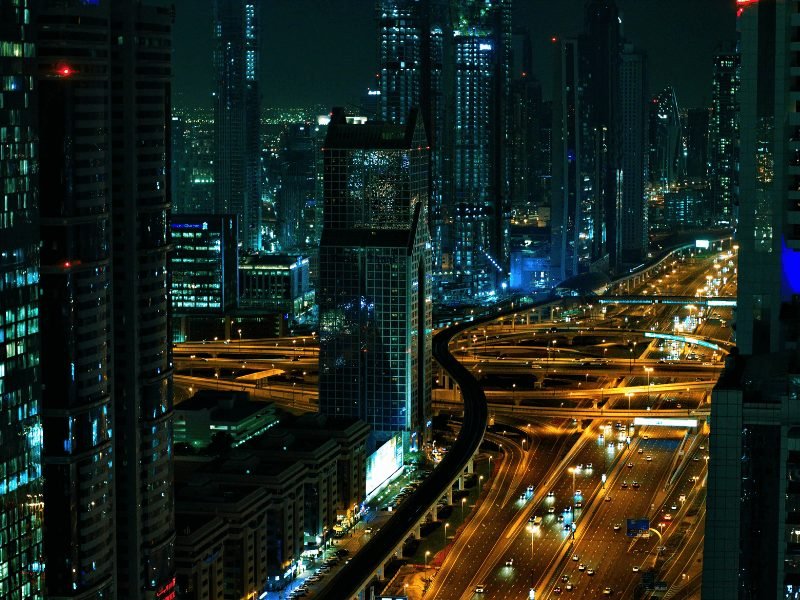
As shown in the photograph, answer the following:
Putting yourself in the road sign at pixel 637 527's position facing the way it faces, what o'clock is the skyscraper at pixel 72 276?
The skyscraper is roughly at 1 o'clock from the road sign.

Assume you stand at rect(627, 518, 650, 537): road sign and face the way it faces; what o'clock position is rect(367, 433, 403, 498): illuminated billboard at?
The illuminated billboard is roughly at 4 o'clock from the road sign.

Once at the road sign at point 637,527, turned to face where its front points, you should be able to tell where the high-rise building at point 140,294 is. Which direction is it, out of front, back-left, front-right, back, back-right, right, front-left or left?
front-right

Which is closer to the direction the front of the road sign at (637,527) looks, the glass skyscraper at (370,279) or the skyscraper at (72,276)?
the skyscraper

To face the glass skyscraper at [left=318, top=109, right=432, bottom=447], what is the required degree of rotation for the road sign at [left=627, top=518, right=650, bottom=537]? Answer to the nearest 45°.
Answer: approximately 135° to its right

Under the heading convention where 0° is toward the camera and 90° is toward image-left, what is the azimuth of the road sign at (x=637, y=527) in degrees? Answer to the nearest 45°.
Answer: approximately 0°

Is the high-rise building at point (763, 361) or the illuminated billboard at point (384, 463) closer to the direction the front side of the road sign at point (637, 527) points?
the high-rise building

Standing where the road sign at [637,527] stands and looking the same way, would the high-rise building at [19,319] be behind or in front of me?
in front
